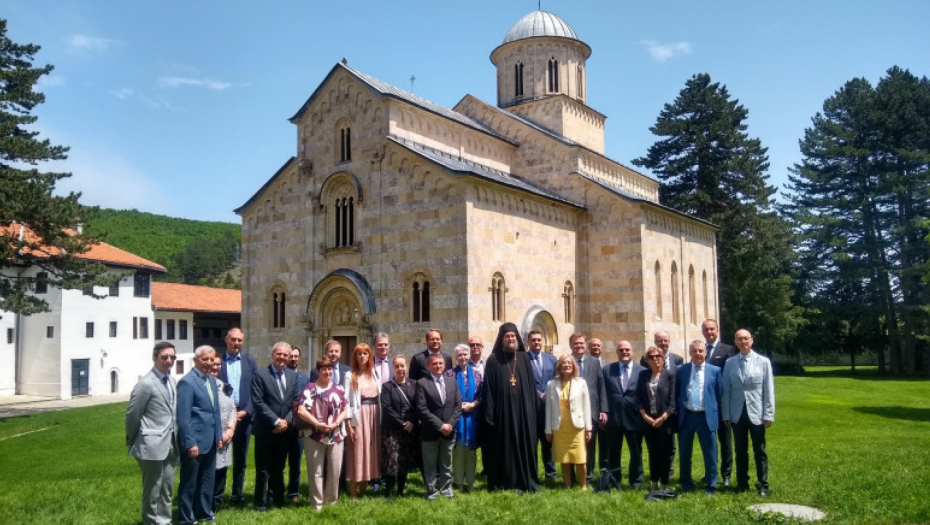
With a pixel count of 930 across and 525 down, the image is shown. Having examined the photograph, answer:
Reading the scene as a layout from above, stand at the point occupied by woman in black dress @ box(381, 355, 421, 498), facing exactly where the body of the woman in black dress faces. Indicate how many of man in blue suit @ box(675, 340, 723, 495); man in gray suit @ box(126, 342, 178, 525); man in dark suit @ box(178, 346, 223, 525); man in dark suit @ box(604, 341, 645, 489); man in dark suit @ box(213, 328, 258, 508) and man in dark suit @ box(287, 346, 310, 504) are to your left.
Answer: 2

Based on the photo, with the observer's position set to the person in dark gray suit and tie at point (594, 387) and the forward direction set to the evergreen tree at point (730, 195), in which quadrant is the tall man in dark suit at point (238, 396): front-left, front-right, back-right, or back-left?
back-left

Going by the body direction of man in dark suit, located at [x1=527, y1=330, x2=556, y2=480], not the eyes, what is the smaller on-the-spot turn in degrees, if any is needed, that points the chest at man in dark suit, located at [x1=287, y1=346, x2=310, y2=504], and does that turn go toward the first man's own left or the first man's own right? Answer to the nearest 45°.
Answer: approximately 45° to the first man's own right

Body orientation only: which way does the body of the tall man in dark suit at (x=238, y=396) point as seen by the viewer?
toward the camera

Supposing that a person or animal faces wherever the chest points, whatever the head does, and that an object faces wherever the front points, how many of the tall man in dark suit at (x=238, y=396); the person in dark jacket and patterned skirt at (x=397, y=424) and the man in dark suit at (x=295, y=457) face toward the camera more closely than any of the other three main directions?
3

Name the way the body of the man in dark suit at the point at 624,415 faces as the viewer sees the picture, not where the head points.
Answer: toward the camera

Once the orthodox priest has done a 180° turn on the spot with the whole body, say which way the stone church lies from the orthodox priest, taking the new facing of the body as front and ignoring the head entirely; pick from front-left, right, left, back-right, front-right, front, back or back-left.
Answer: front

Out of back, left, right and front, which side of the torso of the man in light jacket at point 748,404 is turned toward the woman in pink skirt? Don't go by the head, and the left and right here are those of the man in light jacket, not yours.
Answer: right

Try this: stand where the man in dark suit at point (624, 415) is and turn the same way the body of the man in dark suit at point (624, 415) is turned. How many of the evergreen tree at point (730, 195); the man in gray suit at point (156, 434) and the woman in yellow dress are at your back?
1

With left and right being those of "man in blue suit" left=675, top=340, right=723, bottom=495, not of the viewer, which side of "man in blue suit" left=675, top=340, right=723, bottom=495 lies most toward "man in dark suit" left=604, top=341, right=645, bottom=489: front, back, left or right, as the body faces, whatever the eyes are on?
right

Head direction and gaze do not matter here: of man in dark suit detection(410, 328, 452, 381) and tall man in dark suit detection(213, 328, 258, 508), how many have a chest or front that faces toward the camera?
2

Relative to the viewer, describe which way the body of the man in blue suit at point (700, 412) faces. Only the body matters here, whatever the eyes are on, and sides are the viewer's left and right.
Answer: facing the viewer
